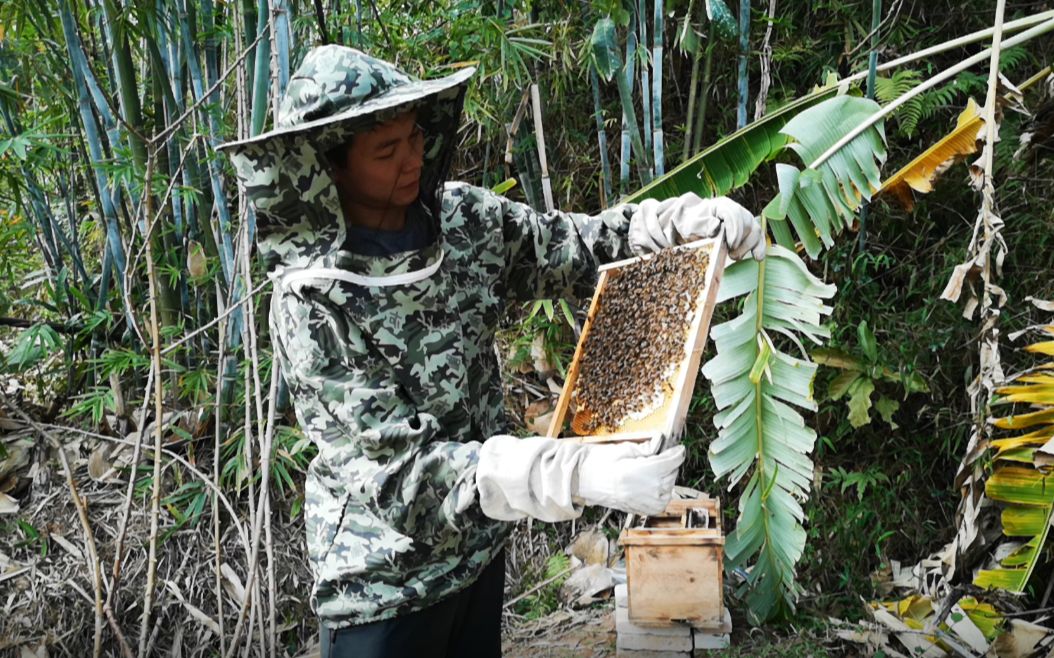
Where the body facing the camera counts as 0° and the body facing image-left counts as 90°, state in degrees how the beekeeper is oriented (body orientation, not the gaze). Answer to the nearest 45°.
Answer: approximately 315°

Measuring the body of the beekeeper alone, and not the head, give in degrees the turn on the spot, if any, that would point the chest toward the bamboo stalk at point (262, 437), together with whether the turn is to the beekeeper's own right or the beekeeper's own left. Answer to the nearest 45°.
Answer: approximately 180°
